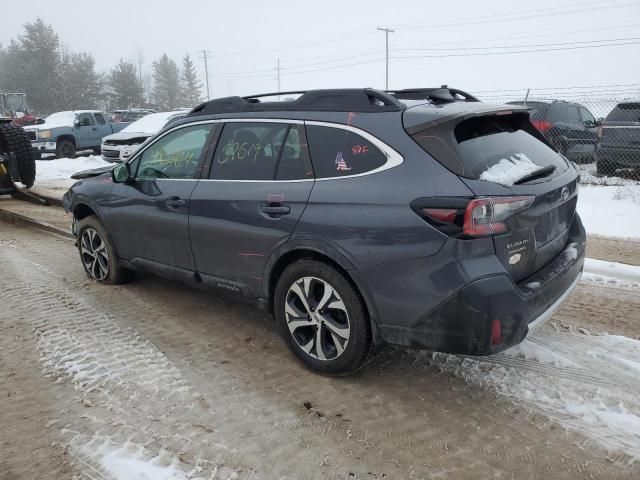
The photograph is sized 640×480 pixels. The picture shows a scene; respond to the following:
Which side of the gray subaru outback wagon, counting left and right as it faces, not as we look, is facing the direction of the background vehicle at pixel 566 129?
right

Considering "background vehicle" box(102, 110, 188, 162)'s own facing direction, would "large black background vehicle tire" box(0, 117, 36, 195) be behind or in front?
in front

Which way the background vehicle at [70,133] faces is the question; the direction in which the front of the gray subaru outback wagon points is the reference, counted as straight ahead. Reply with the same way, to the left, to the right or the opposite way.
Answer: to the left

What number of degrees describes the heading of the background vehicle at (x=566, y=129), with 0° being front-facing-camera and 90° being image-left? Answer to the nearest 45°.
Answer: approximately 225°

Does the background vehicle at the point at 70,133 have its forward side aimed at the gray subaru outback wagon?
no

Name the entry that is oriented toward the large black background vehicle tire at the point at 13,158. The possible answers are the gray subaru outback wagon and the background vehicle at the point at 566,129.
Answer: the gray subaru outback wagon

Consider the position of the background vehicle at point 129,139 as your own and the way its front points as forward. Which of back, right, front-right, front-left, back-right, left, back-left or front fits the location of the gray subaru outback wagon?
front-left

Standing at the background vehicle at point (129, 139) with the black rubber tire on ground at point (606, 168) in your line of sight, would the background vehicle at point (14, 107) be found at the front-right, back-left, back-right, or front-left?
back-left

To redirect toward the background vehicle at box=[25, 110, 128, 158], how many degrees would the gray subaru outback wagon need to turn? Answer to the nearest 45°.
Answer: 0° — it already faces it

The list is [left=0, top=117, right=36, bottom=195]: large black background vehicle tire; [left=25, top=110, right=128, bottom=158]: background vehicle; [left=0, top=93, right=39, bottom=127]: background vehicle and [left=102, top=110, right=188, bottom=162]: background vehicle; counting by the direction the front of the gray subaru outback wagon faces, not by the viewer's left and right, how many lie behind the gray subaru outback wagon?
0

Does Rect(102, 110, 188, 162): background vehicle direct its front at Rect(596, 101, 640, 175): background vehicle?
no

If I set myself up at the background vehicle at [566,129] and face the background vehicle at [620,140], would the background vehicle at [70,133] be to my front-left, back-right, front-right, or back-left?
back-right

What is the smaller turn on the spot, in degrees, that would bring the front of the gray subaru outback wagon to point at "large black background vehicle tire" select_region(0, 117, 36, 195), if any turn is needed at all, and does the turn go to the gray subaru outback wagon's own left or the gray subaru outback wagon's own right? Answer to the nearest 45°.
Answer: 0° — it already faces it

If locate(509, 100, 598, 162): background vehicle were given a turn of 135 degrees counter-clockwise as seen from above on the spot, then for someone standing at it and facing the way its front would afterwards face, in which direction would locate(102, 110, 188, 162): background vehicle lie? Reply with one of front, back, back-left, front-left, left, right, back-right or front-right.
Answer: front

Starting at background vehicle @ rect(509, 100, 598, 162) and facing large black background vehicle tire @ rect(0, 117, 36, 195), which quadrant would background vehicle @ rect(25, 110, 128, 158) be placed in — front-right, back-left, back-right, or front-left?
front-right

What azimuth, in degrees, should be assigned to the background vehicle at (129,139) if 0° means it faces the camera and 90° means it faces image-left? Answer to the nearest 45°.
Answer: approximately 45°

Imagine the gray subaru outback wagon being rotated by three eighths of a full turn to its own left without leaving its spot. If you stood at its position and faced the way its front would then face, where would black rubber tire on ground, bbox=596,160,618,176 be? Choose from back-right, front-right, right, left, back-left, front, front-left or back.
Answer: back-left

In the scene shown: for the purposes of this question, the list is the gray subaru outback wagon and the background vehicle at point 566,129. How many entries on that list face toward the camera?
0

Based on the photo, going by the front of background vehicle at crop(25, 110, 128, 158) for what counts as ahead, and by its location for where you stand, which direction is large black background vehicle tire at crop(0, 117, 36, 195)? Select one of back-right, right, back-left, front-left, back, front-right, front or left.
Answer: front-left

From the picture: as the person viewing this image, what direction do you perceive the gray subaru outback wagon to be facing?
facing away from the viewer and to the left of the viewer

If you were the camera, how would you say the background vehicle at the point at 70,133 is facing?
facing the viewer and to the left of the viewer
